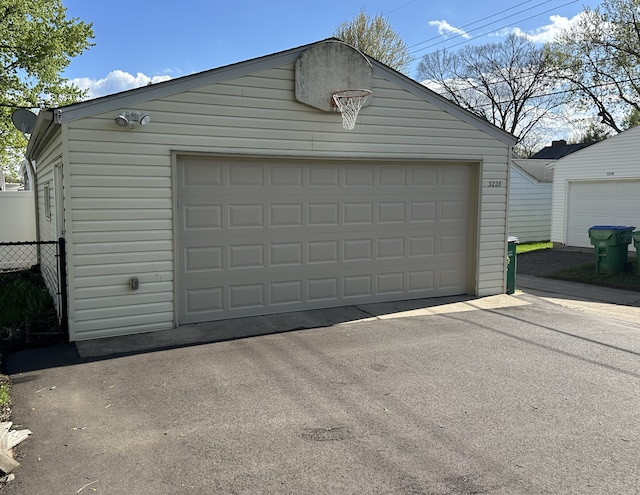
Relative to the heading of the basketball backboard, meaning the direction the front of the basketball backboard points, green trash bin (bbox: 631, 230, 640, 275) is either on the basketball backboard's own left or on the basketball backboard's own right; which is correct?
on the basketball backboard's own left

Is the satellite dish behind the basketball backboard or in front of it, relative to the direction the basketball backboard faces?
behind

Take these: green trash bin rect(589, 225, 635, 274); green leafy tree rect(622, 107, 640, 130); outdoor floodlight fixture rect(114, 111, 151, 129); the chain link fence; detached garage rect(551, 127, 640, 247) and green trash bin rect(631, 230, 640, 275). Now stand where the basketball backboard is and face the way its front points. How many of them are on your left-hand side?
4

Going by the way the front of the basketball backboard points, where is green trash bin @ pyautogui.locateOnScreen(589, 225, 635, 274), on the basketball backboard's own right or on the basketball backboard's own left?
on the basketball backboard's own left

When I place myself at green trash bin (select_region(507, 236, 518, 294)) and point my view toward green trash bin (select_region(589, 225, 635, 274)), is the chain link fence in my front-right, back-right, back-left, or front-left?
back-left

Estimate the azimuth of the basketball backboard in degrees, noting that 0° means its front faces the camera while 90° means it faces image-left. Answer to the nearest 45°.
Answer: approximately 315°

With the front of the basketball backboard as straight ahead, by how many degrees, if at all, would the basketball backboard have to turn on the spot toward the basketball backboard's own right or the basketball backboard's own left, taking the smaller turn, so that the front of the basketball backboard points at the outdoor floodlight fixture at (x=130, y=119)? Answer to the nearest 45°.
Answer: approximately 90° to the basketball backboard's own right

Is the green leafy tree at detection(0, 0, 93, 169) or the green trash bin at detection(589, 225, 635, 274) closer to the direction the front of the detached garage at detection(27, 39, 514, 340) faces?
the green trash bin

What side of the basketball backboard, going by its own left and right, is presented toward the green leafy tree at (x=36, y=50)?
back

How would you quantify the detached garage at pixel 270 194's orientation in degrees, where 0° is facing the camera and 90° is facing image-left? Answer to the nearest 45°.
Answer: approximately 315°

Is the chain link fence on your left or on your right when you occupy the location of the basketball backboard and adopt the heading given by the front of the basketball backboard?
on your right

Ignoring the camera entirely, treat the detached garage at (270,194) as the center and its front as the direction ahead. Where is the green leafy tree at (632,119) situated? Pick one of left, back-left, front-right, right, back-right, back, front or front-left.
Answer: left

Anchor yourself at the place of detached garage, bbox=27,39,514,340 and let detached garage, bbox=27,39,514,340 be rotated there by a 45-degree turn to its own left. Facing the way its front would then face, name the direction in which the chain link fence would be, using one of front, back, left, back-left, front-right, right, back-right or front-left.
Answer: right
